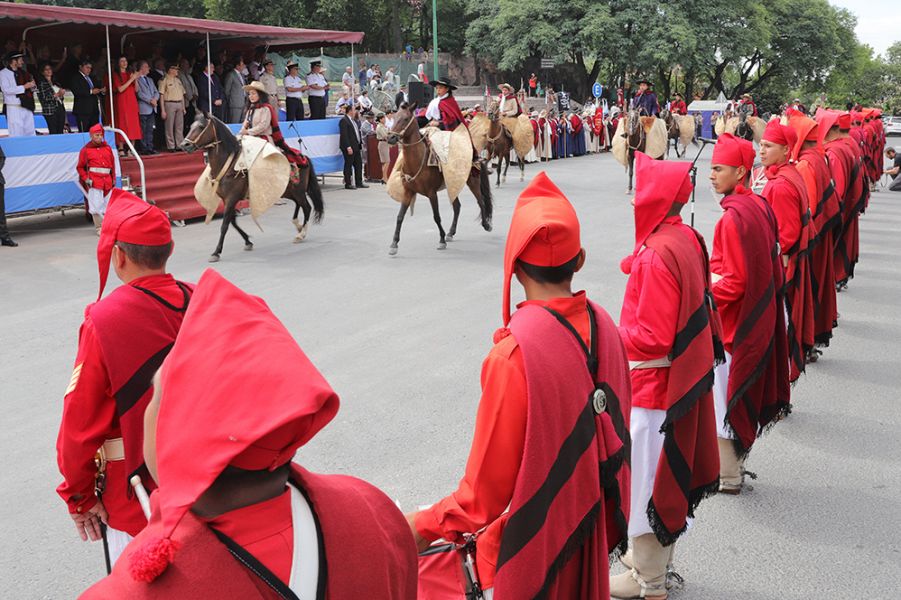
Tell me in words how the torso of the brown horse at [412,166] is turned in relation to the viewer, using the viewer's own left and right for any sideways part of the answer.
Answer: facing the viewer and to the left of the viewer

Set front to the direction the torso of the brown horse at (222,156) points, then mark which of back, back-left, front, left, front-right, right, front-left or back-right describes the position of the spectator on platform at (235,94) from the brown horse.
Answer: back-right

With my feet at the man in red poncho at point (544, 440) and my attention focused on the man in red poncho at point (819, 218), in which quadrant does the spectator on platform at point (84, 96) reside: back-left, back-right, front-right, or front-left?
front-left

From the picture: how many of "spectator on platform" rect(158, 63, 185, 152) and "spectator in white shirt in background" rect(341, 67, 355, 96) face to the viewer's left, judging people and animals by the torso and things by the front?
0

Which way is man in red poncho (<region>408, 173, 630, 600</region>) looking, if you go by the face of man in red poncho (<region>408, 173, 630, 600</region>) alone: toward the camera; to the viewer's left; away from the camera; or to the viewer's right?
away from the camera

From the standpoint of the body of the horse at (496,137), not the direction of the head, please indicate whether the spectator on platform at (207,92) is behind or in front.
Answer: in front

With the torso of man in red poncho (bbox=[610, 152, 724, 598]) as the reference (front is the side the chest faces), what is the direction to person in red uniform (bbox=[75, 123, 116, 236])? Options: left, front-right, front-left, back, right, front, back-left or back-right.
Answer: front-right

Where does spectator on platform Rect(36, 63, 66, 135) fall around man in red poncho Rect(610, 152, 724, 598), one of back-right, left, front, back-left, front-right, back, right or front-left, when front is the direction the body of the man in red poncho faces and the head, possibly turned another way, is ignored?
front-right

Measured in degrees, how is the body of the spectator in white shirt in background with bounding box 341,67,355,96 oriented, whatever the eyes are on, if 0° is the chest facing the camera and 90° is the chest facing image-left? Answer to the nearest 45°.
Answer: approximately 315°

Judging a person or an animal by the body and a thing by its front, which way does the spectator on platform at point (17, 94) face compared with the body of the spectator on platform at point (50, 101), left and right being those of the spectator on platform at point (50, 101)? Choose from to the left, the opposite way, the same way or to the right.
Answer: the same way

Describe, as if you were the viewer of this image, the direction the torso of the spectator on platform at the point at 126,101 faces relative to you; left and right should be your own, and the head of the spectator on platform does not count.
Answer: facing the viewer and to the right of the viewer

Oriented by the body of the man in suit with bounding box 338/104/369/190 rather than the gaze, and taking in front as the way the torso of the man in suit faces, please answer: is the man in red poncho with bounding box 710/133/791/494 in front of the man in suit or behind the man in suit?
in front

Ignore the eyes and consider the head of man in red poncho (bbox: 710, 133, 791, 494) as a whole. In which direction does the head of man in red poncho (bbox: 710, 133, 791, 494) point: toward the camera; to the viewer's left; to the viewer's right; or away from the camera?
to the viewer's left

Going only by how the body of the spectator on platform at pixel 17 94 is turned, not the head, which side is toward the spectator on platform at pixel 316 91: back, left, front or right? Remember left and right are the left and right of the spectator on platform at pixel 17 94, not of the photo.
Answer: left

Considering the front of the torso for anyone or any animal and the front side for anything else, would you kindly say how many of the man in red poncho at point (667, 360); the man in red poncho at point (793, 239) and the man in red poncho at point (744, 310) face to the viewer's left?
3

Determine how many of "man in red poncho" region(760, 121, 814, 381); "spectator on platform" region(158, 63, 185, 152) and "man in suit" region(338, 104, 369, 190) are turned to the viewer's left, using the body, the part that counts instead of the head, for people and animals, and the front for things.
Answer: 1

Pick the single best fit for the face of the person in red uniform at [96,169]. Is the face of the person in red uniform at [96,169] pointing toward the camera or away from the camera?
toward the camera
